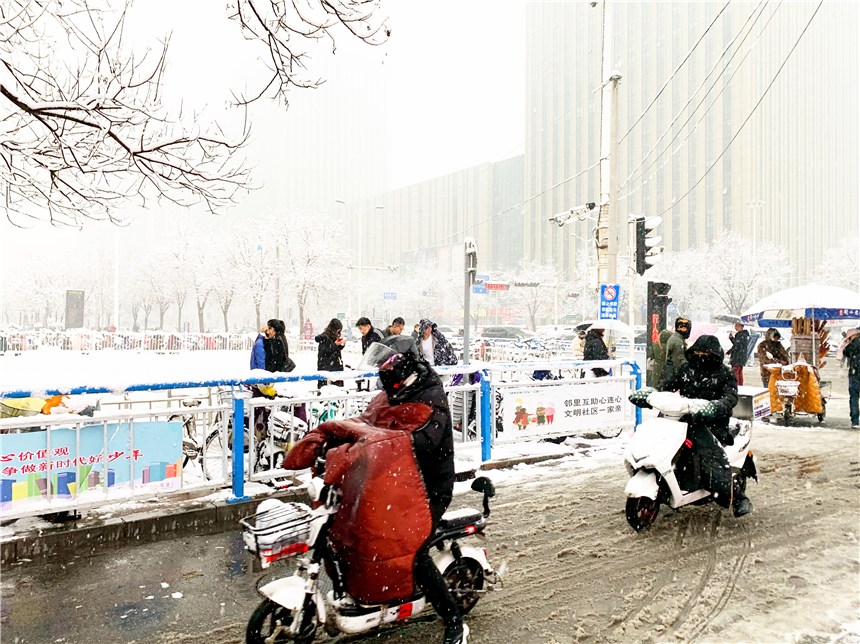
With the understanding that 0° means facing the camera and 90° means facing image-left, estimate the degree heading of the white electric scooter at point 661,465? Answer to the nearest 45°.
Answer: approximately 45°

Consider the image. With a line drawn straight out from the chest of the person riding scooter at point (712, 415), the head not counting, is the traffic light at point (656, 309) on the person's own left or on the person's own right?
on the person's own right

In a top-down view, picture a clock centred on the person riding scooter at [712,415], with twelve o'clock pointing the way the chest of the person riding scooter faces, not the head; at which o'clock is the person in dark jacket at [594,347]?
The person in dark jacket is roughly at 4 o'clock from the person riding scooter.

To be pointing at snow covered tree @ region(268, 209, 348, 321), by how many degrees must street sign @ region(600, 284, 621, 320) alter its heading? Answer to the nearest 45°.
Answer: approximately 135° to its right

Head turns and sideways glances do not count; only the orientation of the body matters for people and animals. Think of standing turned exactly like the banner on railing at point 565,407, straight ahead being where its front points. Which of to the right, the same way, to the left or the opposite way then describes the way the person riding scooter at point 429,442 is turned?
to the right

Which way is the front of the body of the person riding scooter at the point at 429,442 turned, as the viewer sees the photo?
to the viewer's left

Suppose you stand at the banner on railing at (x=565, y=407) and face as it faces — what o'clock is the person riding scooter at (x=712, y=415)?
The person riding scooter is roughly at 11 o'clock from the banner on railing.

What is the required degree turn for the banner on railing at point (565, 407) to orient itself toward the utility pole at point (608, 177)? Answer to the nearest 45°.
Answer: approximately 180°

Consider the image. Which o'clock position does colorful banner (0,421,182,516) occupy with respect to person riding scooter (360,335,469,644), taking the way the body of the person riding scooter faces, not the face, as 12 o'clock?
The colorful banner is roughly at 1 o'clock from the person riding scooter.
